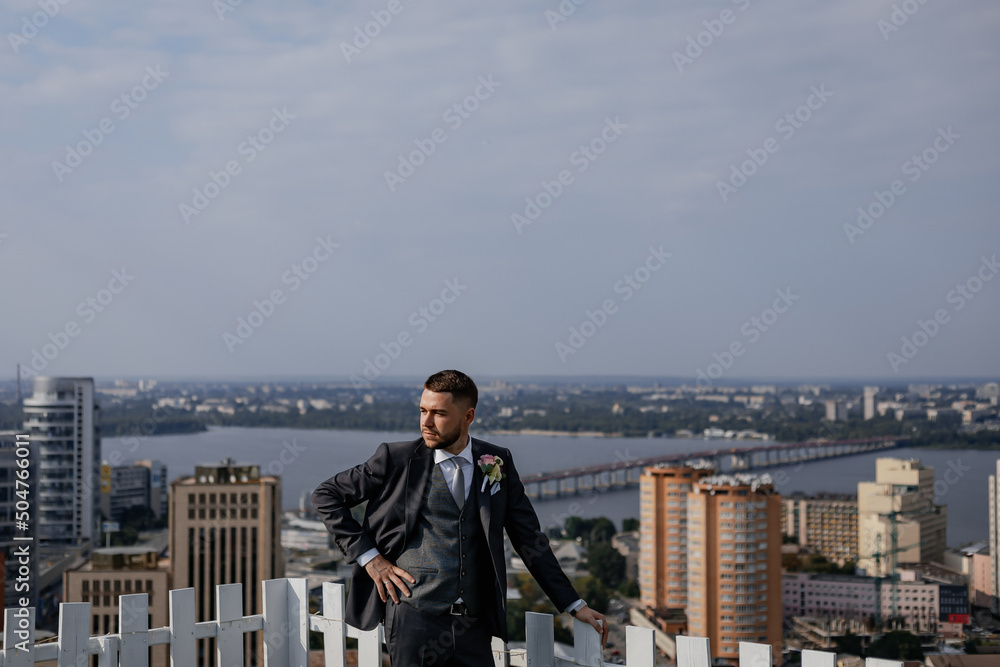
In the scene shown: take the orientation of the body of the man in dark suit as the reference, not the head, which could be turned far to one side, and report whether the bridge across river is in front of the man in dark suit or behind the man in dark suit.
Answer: behind

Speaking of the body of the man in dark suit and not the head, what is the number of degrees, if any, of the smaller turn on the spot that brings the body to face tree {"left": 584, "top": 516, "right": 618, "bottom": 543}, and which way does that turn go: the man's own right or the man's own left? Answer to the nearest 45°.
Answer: approximately 180°

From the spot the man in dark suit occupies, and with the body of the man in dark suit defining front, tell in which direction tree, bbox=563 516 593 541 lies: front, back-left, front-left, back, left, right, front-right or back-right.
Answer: back

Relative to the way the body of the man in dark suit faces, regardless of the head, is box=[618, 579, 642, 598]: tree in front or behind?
behind

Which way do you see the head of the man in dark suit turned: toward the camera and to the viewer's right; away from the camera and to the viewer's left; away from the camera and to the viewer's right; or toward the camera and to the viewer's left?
toward the camera and to the viewer's left

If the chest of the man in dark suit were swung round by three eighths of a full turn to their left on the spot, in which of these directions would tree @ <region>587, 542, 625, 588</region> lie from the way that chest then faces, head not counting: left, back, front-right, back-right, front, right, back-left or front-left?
front-left

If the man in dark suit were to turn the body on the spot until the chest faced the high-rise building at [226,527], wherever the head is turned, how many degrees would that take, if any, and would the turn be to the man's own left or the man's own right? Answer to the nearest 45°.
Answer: approximately 180°

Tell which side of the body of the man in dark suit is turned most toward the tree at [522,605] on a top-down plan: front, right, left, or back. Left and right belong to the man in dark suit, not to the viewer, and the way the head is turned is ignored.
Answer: back

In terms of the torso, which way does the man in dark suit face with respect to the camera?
toward the camera
